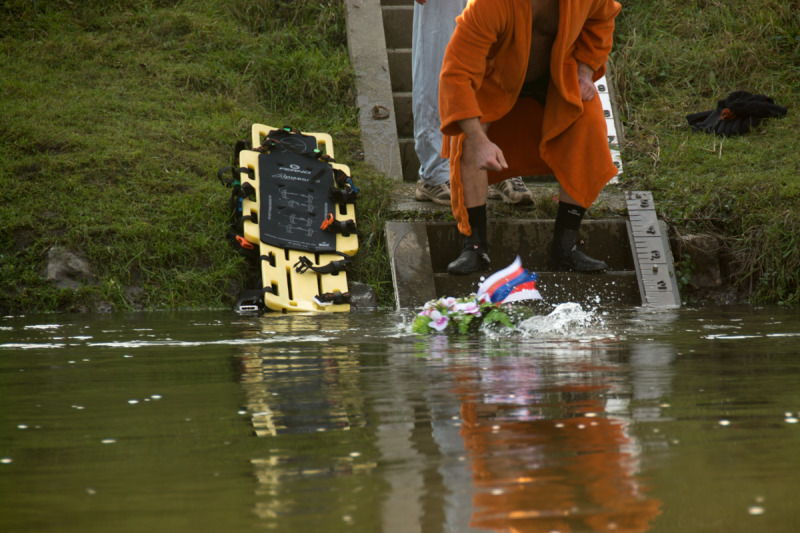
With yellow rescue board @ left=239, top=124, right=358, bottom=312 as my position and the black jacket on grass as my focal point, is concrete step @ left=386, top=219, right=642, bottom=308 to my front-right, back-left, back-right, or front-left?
front-right

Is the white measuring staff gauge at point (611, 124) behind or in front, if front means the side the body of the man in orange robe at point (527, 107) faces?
behind

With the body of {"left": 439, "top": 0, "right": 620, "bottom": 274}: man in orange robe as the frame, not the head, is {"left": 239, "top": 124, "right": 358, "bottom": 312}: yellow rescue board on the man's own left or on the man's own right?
on the man's own right

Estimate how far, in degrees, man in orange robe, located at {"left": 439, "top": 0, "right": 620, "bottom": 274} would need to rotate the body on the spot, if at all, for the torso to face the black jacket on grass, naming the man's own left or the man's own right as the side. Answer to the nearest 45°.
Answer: approximately 135° to the man's own left

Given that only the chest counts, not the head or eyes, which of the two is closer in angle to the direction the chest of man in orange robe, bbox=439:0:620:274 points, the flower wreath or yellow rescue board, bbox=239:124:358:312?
the flower wreath

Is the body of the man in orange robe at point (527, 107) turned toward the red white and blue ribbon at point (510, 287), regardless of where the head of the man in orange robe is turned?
yes

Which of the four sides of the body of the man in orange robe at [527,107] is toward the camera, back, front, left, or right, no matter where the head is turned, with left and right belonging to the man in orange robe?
front

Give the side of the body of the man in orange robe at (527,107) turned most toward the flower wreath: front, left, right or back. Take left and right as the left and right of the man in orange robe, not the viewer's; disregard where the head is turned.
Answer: front
